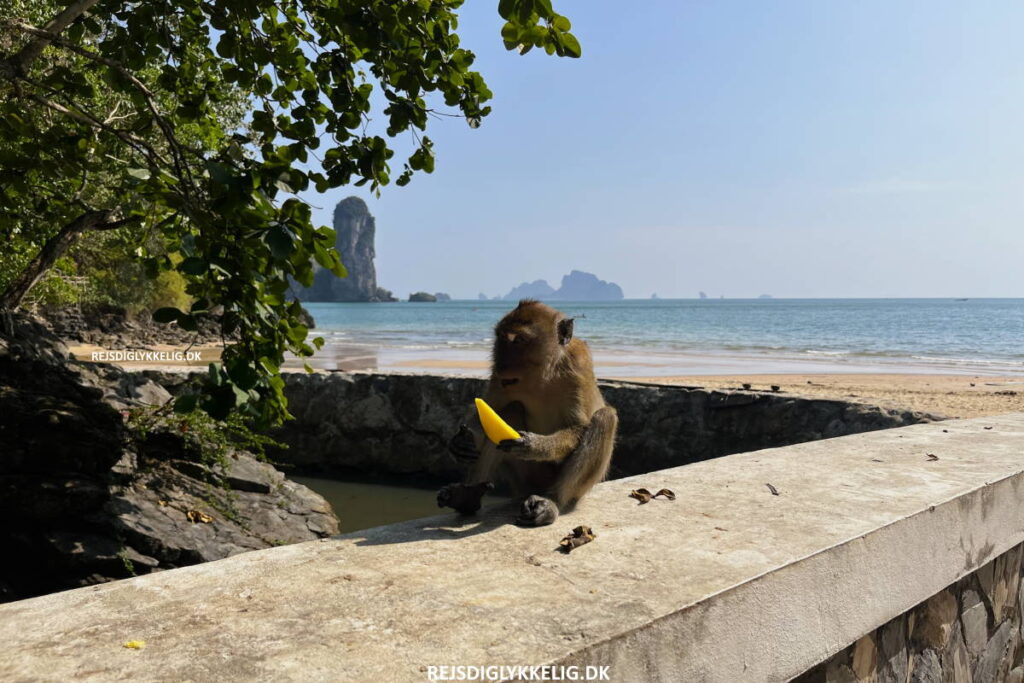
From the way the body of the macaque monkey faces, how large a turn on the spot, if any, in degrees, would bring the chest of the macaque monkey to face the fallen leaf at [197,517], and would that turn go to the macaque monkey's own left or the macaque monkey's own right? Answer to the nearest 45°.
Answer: approximately 90° to the macaque monkey's own right

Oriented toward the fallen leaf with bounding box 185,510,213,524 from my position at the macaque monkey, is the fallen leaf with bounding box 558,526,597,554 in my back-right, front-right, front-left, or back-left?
back-left

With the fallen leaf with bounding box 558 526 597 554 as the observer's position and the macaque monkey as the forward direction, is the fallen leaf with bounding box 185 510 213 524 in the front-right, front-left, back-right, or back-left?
front-left

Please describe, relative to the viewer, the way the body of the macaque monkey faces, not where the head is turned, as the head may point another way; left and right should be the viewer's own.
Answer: facing the viewer and to the left of the viewer

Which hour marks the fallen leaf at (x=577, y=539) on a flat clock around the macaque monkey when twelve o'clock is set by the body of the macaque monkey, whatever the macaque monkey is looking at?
The fallen leaf is roughly at 10 o'clock from the macaque monkey.
